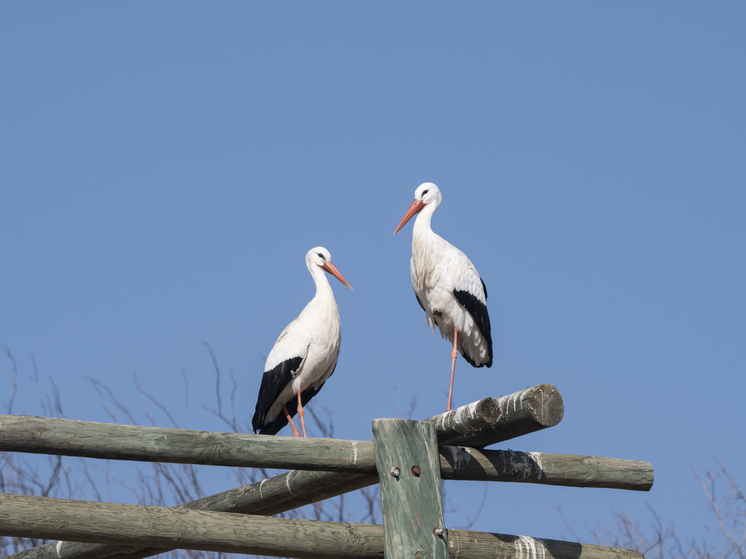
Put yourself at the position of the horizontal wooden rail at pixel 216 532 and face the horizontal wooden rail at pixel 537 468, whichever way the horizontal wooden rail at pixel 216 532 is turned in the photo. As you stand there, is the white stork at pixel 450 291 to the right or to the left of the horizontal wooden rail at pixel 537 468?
left

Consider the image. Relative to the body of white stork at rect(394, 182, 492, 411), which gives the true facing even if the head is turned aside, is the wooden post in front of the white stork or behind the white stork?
in front

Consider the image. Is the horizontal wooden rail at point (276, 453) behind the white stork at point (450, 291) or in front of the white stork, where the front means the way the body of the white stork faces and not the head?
in front

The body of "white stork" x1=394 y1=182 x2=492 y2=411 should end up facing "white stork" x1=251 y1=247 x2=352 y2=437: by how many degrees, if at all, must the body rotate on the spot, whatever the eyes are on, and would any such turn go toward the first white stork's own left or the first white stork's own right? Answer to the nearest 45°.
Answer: approximately 45° to the first white stork's own right

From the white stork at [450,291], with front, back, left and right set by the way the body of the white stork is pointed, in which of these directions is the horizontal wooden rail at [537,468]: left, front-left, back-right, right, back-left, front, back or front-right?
back-left

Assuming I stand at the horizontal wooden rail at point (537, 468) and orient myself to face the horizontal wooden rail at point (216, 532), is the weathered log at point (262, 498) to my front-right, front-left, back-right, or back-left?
front-right

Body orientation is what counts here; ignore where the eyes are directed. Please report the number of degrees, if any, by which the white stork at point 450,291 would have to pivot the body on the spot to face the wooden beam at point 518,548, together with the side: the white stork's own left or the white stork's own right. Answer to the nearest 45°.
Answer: approximately 45° to the white stork's own left

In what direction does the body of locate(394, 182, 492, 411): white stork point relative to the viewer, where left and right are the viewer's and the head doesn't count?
facing the viewer and to the left of the viewer

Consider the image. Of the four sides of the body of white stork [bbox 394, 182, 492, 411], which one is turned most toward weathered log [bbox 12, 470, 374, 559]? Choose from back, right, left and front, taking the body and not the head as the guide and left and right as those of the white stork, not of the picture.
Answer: front
